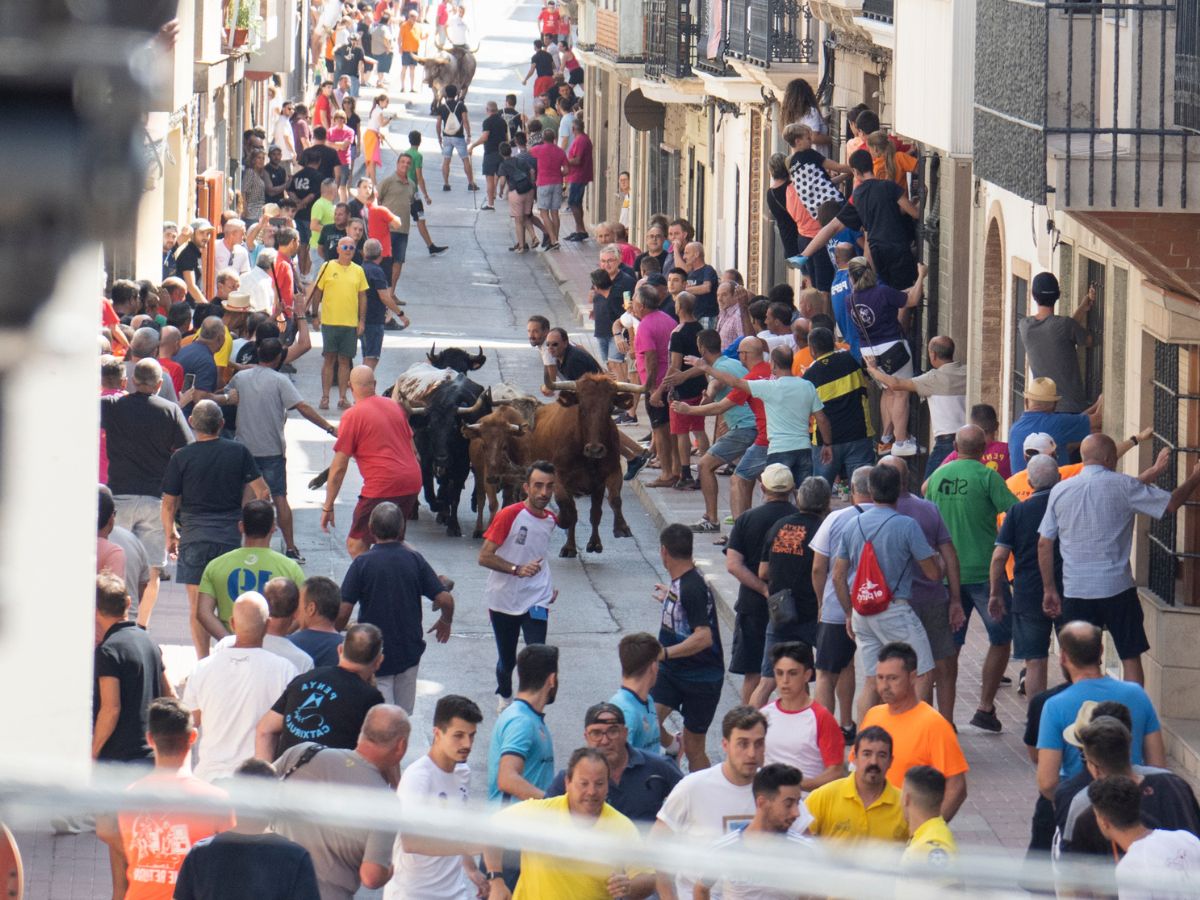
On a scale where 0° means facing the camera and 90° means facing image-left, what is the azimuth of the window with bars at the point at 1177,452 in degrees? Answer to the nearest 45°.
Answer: approximately 45°

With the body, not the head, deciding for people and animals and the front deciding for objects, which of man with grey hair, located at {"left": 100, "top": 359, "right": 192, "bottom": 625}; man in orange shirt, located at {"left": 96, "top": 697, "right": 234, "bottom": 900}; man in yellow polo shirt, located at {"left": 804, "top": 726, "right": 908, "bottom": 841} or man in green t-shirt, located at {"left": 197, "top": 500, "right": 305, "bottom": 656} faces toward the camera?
the man in yellow polo shirt

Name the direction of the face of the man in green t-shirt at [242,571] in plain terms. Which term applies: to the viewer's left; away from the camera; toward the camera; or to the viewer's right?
away from the camera

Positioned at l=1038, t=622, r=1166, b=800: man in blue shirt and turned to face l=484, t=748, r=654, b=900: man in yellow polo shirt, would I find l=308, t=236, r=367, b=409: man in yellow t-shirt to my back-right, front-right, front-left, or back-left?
back-right

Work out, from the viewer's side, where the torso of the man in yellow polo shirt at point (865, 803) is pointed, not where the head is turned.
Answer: toward the camera

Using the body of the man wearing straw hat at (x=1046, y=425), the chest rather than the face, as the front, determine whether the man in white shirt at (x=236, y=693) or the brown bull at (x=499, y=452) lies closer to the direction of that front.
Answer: the brown bull

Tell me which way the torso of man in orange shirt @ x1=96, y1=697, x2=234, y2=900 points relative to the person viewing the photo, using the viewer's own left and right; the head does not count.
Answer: facing away from the viewer

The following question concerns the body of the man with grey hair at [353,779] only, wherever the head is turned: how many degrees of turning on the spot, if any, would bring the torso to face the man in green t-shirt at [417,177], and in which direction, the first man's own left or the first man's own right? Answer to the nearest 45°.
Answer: approximately 45° to the first man's own left

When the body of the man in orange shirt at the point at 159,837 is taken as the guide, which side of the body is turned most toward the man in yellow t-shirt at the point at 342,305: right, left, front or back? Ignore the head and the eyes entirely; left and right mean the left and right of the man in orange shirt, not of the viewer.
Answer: front

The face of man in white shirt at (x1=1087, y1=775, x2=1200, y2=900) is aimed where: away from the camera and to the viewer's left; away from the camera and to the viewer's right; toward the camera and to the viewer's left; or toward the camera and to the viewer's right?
away from the camera and to the viewer's left

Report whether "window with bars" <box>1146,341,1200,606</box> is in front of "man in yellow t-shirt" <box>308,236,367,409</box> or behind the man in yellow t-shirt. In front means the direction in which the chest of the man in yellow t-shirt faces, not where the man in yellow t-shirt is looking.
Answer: in front

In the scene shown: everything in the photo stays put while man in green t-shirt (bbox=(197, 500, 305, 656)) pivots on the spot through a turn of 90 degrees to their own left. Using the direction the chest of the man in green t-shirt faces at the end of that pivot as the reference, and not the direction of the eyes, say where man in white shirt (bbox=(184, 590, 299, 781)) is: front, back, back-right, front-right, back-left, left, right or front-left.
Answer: left

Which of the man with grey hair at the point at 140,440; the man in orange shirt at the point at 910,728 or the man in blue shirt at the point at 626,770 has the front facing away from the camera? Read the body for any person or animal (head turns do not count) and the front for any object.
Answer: the man with grey hair

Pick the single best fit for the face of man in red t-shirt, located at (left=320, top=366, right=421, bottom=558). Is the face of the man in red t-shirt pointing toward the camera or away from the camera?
away from the camera

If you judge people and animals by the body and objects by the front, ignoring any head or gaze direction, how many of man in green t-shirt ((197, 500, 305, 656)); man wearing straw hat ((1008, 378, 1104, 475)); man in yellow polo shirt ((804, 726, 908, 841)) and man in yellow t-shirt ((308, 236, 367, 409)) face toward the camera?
2

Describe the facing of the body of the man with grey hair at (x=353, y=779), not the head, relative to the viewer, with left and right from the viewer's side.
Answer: facing away from the viewer and to the right of the viewer

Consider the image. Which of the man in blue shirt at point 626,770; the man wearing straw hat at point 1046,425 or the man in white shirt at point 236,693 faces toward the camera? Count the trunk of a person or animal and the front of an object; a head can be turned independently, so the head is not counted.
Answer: the man in blue shirt

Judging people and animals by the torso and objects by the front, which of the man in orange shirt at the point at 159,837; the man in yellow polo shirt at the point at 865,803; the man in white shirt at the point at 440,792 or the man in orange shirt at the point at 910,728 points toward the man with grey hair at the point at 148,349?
the man in orange shirt at the point at 159,837

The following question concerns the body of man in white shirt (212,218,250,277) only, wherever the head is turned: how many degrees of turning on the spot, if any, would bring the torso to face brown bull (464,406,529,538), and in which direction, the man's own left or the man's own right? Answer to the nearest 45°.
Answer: approximately 45° to the man's own right

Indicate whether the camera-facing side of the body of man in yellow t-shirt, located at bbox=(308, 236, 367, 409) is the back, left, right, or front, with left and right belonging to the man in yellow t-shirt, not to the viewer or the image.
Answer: front
